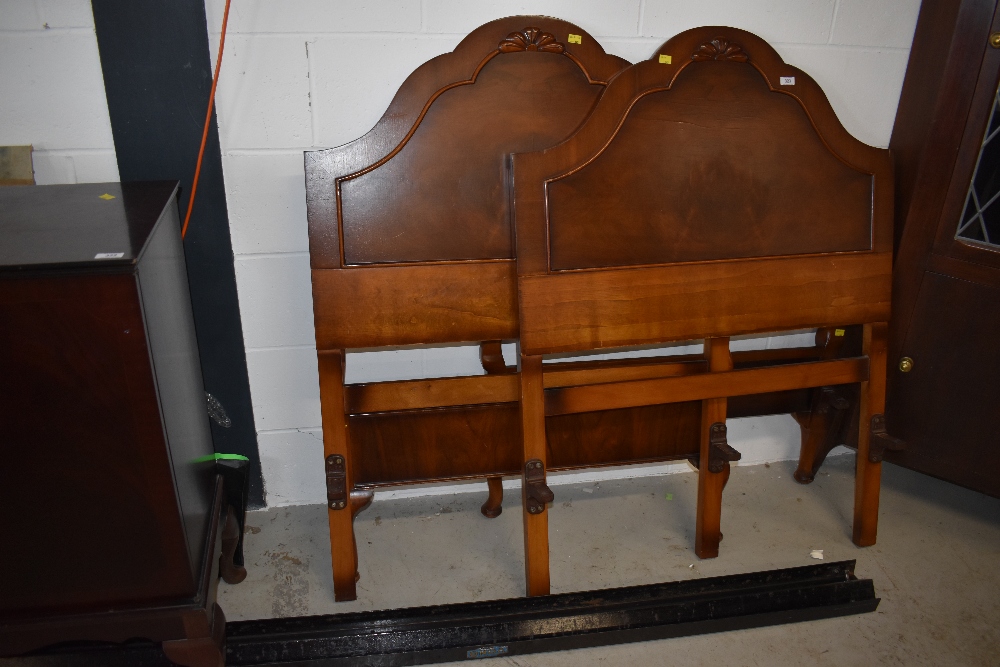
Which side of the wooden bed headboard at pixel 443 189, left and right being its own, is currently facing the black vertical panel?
right

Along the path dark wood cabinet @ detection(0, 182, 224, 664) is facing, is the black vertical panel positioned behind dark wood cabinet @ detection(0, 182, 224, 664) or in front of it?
behind

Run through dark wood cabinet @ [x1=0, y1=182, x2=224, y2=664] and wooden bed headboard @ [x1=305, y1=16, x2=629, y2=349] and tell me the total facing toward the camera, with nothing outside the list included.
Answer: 2

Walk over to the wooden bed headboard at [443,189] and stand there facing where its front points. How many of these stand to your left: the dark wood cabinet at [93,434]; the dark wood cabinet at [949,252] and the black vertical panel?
1

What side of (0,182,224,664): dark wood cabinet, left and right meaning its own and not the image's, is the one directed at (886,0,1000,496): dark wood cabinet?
left

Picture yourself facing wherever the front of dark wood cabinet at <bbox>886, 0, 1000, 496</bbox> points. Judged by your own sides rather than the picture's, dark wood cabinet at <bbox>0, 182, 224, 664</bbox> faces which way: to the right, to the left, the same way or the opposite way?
to the left

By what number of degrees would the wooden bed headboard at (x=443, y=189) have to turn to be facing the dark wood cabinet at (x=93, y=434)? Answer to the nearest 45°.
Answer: approximately 45° to its right

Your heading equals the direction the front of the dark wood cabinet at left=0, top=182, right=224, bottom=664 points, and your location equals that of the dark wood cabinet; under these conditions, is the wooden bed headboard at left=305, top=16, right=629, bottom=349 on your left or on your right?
on your left

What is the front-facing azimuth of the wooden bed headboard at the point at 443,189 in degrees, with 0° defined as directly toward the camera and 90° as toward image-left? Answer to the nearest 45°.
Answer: approximately 0°

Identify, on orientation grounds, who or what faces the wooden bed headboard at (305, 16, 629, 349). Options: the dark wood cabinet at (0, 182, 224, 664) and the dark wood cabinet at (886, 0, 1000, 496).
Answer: the dark wood cabinet at (886, 0, 1000, 496)

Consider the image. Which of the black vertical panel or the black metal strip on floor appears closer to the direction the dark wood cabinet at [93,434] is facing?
the black metal strip on floor
